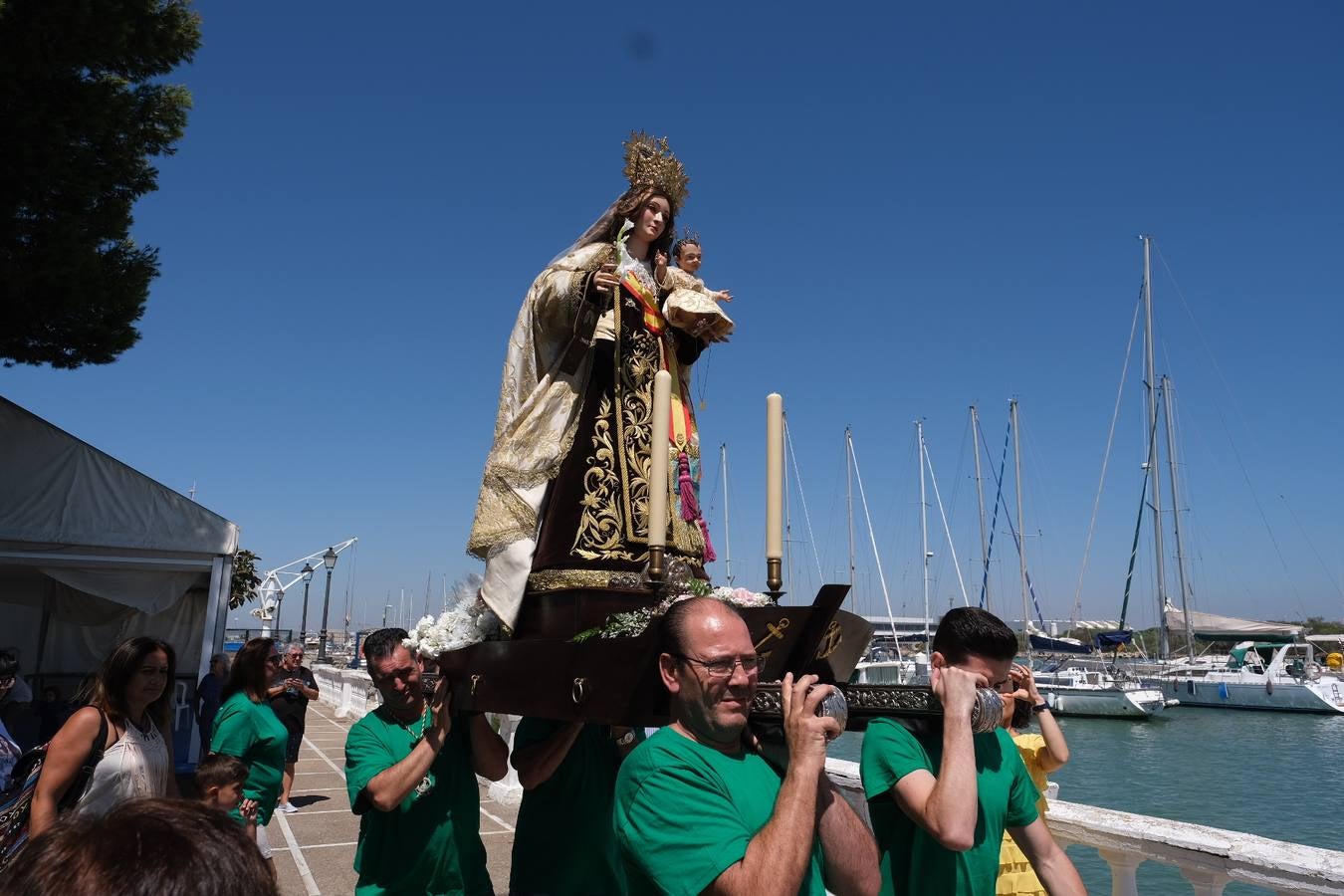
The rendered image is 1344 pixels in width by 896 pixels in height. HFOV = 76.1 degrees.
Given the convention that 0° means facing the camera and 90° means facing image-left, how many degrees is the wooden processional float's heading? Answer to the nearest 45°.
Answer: approximately 315°

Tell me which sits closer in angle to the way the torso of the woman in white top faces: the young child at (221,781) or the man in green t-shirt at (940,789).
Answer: the man in green t-shirt

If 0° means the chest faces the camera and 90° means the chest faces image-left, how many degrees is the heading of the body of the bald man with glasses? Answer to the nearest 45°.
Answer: approximately 315°

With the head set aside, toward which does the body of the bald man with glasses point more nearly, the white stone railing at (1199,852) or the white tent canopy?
the white stone railing
